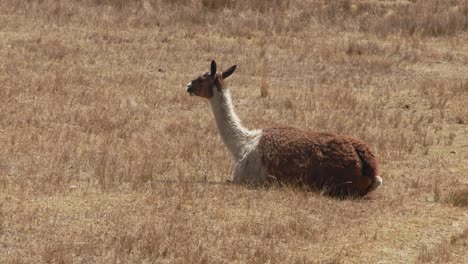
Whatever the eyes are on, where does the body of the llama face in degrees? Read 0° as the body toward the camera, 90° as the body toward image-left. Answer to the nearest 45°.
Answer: approximately 90°
